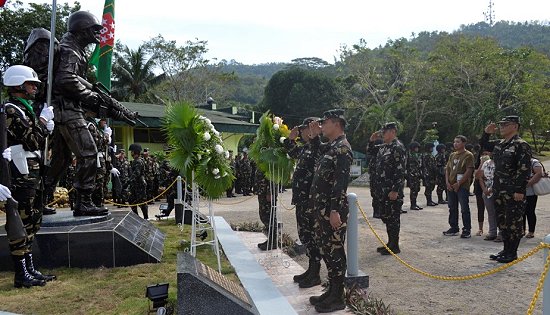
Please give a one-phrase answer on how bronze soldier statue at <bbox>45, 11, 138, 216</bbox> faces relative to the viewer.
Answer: facing to the right of the viewer

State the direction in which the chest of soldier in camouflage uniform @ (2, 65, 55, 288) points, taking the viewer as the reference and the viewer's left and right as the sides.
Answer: facing to the right of the viewer

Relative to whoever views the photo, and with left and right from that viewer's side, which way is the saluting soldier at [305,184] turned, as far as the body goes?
facing to the left of the viewer

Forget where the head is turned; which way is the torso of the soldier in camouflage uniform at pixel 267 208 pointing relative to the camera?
to the viewer's left

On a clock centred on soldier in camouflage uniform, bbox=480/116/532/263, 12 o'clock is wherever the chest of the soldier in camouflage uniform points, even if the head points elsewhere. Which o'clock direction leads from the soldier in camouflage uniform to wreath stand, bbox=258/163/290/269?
The wreath stand is roughly at 1 o'clock from the soldier in camouflage uniform.

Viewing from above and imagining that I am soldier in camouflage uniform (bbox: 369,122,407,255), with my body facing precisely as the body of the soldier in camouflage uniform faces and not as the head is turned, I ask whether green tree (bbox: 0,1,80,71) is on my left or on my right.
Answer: on my right

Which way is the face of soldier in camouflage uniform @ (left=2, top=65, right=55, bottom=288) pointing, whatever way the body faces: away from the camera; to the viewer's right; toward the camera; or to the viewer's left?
to the viewer's right

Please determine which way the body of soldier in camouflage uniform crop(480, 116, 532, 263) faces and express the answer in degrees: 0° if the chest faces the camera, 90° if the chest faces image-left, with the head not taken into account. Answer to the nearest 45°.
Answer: approximately 45°

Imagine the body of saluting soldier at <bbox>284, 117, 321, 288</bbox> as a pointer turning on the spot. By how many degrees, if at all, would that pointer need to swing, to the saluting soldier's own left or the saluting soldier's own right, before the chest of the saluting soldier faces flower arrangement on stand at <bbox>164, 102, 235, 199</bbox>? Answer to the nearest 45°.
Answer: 0° — they already face it

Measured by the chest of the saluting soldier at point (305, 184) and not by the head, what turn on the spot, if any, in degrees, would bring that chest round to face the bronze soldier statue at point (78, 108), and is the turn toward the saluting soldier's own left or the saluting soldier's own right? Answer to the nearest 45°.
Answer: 0° — they already face it

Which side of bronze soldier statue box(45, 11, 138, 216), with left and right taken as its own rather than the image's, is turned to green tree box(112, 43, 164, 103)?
left

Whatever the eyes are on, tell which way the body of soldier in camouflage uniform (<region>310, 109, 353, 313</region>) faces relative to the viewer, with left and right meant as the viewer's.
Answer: facing to the left of the viewer

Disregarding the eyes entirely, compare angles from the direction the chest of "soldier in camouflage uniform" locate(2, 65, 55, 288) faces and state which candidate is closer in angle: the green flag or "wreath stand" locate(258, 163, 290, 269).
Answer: the wreath stand

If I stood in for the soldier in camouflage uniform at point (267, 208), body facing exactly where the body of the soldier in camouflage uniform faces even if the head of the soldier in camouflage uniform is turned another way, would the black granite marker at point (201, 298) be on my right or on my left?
on my left

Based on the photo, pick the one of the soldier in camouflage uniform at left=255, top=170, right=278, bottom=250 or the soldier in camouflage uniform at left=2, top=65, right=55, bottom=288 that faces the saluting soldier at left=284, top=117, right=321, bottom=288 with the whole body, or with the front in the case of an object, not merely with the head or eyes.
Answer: the soldier in camouflage uniform at left=2, top=65, right=55, bottom=288
